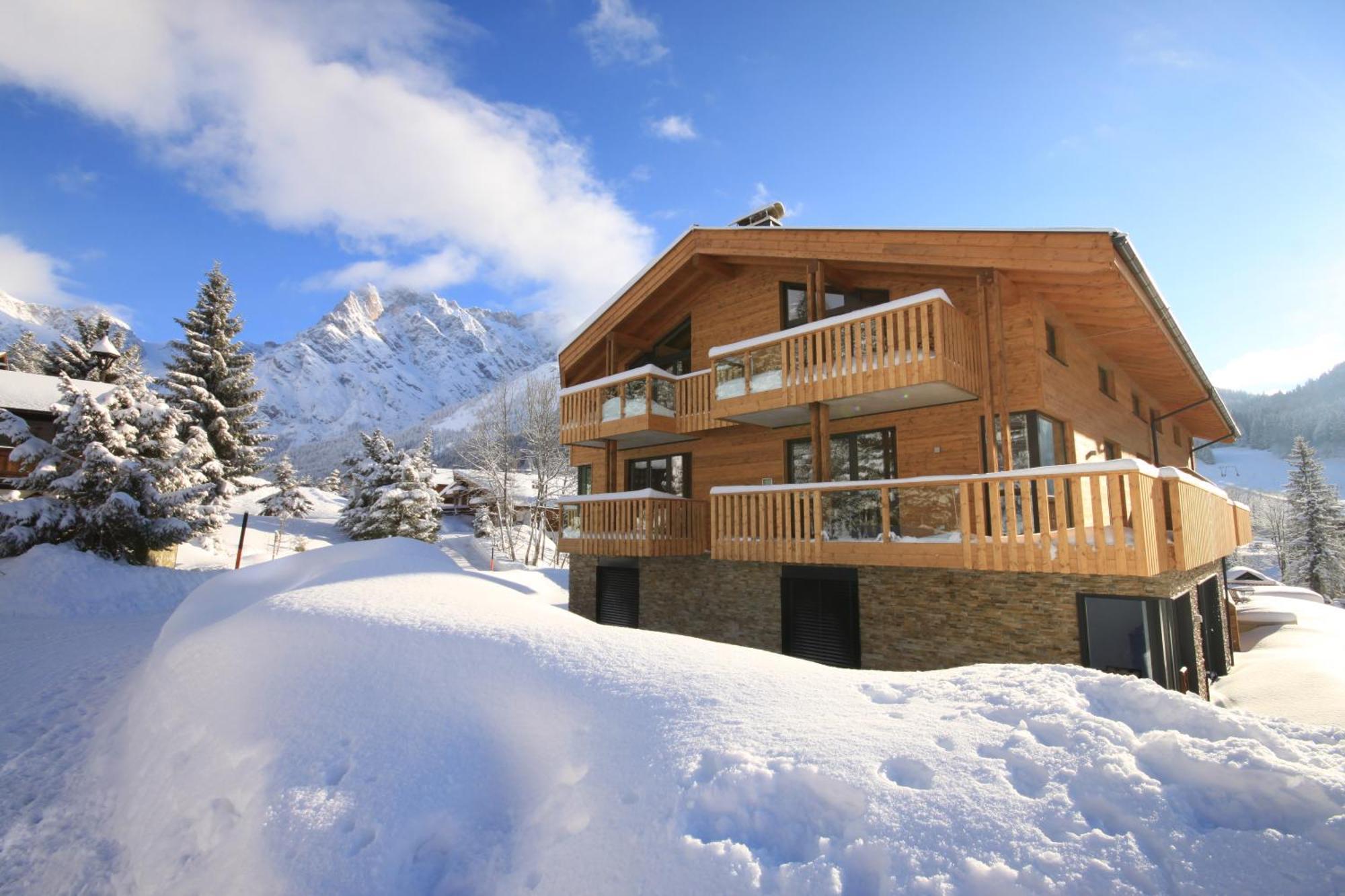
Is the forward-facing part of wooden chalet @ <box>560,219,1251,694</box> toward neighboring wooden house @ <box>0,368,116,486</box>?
no

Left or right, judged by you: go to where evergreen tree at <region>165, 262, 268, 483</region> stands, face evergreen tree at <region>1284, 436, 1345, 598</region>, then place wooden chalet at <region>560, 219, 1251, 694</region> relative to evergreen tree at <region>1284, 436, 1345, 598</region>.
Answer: right

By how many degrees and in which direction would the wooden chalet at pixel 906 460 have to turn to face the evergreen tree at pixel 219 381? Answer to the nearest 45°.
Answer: approximately 45° to its right

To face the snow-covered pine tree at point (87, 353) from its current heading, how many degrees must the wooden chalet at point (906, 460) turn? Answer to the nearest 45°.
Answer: approximately 45° to its right

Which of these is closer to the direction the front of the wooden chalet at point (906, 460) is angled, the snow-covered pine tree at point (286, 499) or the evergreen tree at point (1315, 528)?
the snow-covered pine tree

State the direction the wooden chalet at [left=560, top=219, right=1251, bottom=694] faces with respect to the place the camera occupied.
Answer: facing the viewer and to the left of the viewer

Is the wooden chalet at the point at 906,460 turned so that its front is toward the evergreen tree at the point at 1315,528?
no

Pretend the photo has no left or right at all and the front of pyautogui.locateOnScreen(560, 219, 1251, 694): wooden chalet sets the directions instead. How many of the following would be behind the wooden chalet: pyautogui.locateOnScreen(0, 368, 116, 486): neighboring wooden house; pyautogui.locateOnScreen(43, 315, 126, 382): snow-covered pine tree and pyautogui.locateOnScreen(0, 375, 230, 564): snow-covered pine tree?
0

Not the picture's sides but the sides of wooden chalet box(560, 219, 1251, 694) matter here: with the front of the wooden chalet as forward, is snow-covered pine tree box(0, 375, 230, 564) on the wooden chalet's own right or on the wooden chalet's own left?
on the wooden chalet's own right
